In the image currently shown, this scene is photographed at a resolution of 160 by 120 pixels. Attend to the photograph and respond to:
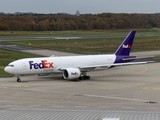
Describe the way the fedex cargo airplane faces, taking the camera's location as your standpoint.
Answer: facing the viewer and to the left of the viewer
